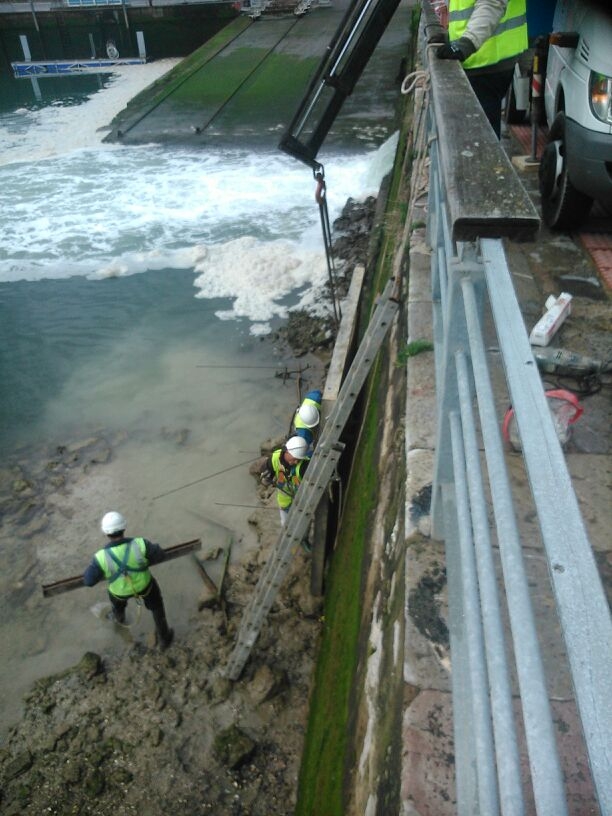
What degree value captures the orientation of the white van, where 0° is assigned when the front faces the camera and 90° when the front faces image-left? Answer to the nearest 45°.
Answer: approximately 315°

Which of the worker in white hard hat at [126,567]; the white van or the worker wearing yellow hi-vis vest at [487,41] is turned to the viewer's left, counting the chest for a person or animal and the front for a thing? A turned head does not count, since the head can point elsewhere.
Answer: the worker wearing yellow hi-vis vest

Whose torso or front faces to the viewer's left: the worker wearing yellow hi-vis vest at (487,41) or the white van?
the worker wearing yellow hi-vis vest

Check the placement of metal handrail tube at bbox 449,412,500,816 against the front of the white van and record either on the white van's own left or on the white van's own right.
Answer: on the white van's own right

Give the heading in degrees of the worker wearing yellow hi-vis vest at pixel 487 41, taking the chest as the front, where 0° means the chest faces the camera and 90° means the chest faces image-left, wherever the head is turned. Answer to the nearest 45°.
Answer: approximately 90°
